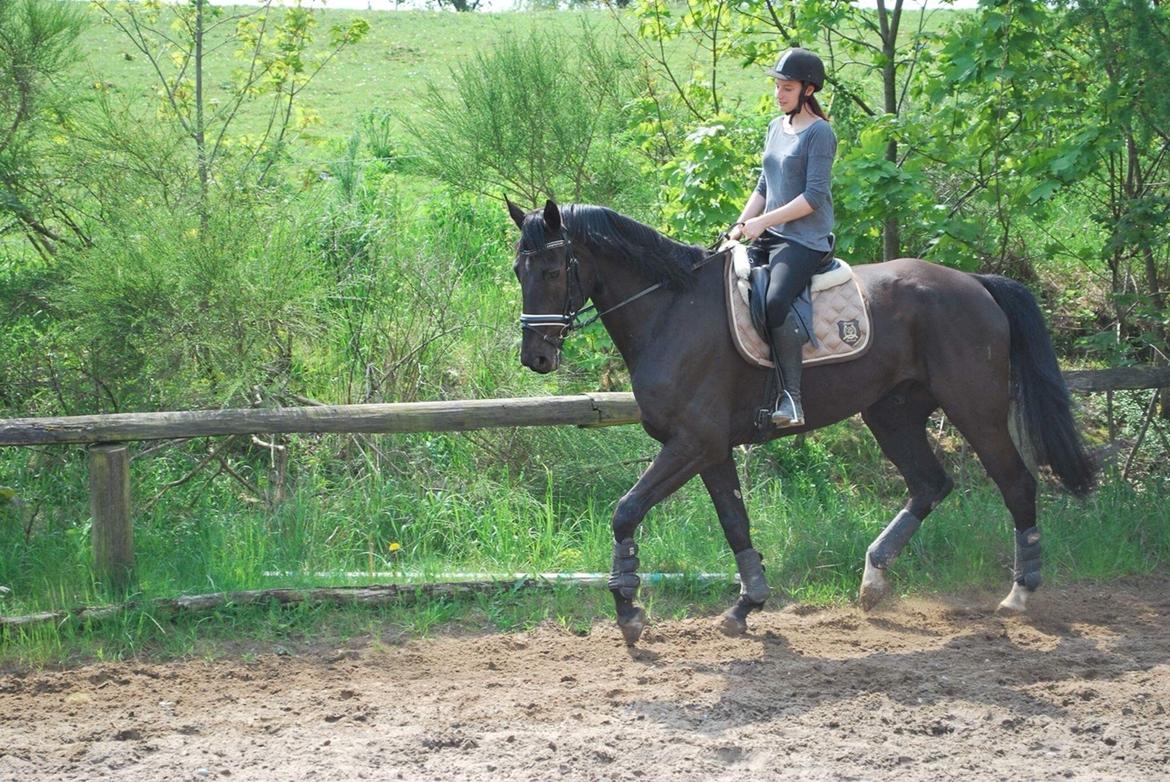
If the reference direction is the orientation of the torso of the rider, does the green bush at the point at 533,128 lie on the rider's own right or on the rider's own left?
on the rider's own right

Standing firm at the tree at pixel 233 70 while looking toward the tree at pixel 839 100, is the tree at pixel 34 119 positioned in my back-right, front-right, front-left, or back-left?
back-right

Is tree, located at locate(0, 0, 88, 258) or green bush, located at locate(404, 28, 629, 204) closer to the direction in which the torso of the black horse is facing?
the tree

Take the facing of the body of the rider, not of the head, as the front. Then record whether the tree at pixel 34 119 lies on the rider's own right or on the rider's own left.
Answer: on the rider's own right

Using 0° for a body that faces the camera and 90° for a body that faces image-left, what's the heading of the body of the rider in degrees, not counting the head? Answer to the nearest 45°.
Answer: approximately 45°

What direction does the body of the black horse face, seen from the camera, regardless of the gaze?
to the viewer's left

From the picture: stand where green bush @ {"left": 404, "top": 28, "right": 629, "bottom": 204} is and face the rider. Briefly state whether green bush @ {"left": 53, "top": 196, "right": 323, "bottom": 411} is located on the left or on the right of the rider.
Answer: right

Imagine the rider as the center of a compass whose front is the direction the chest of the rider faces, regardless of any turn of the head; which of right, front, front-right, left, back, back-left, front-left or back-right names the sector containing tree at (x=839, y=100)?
back-right
